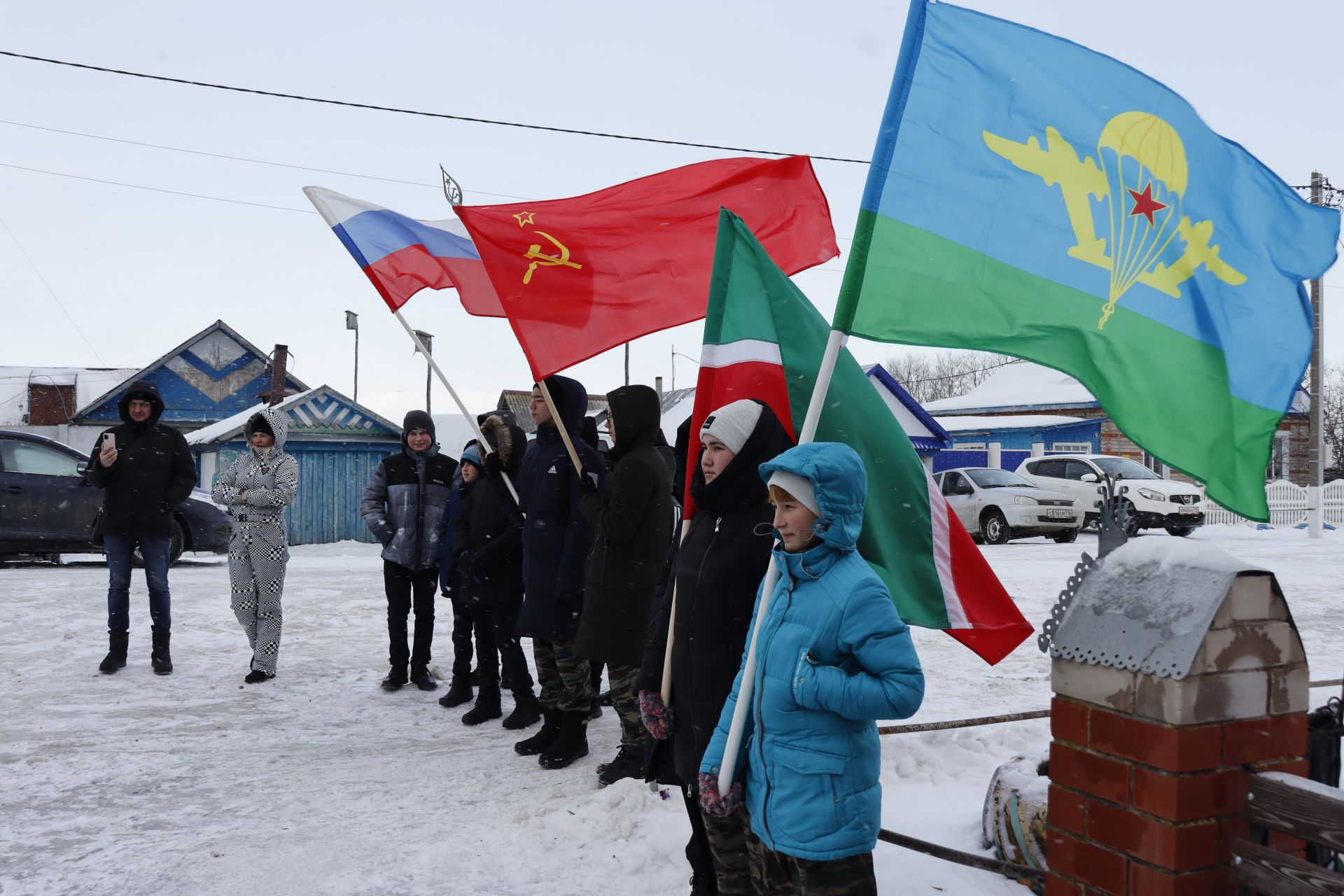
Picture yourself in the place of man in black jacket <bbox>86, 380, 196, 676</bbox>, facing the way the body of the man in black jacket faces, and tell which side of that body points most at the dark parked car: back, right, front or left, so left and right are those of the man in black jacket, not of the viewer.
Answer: back

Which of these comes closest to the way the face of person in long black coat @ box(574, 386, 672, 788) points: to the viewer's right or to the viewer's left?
to the viewer's left

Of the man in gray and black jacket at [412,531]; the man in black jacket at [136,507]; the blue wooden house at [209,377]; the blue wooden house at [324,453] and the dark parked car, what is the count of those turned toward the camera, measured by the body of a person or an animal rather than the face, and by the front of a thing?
4

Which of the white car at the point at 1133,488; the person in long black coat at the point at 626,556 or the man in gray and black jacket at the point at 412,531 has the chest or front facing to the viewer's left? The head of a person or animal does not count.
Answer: the person in long black coat

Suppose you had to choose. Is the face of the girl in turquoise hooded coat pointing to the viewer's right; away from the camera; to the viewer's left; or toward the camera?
to the viewer's left

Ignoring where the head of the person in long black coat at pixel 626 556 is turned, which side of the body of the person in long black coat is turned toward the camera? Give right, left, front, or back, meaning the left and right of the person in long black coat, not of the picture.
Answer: left

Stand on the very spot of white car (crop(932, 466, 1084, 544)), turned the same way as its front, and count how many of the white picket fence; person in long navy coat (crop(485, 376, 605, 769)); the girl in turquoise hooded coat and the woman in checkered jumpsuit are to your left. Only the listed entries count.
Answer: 1

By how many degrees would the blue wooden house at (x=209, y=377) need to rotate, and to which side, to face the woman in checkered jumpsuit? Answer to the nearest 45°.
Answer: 0° — it already faces them

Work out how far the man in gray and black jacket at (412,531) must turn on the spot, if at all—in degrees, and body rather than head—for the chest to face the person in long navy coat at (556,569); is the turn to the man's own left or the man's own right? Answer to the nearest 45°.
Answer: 0° — they already face them

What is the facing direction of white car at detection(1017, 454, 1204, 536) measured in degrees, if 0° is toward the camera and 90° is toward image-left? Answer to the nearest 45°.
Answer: approximately 315°

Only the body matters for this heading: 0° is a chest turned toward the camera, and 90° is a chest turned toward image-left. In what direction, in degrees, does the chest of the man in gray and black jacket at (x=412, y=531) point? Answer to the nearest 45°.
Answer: approximately 0°

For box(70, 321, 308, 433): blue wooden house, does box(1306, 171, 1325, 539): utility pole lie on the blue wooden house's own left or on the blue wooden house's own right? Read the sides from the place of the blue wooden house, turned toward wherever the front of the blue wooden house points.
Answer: on the blue wooden house's own left

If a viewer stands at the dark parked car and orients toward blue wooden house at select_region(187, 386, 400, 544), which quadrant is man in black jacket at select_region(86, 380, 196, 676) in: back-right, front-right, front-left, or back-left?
back-right
